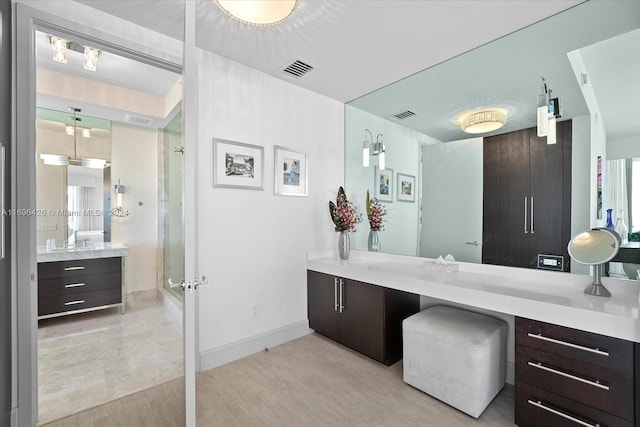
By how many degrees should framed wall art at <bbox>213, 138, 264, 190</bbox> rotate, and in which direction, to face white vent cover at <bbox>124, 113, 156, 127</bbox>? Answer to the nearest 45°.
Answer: approximately 180°

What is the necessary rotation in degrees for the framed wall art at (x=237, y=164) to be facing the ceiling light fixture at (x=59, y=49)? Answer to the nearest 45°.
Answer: approximately 135° to its right

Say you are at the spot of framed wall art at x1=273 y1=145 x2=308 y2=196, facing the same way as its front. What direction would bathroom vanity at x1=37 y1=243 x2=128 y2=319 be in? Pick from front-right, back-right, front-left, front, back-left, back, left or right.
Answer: back-right
